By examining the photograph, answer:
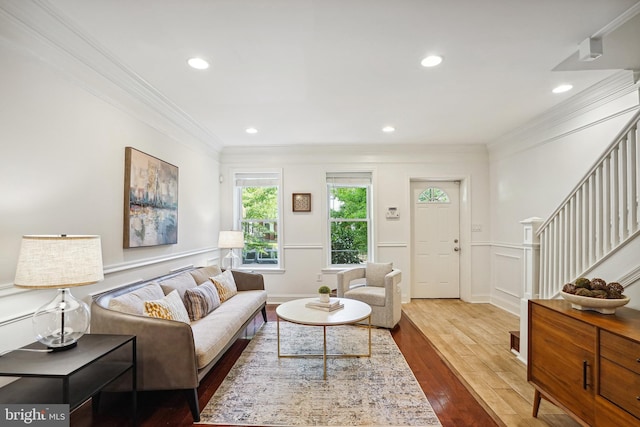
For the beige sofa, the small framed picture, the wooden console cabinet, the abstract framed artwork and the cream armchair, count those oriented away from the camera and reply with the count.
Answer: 0

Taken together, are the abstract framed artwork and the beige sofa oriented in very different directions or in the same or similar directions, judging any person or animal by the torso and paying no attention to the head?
same or similar directions

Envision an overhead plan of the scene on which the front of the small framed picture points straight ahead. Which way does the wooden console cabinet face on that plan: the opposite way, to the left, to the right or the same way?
to the right

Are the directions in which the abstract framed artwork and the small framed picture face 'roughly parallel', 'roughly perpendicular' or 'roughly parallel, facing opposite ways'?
roughly perpendicular

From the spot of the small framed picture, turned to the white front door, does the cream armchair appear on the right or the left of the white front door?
right

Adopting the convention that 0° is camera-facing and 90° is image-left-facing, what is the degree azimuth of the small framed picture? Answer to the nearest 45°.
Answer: approximately 0°

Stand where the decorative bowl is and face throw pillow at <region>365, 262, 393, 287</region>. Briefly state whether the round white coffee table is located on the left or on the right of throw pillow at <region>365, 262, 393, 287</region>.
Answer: left

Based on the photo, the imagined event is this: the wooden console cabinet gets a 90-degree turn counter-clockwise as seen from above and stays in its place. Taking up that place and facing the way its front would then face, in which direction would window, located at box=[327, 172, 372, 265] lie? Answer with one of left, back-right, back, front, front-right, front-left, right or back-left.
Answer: back

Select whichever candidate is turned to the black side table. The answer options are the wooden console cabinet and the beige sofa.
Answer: the wooden console cabinet

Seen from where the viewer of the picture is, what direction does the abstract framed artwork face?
facing the viewer and to the right of the viewer

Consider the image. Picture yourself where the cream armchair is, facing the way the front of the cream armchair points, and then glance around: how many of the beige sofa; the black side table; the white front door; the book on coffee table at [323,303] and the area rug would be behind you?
1

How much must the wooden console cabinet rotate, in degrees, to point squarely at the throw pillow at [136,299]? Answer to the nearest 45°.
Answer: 0° — it already faces it

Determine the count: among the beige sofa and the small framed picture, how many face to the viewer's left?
0

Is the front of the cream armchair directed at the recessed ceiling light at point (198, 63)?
yes

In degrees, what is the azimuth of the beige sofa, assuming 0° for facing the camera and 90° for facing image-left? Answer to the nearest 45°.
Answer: approximately 315°

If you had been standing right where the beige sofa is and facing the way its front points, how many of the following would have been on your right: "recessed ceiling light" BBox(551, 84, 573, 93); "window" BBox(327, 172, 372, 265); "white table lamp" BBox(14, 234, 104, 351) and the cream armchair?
1

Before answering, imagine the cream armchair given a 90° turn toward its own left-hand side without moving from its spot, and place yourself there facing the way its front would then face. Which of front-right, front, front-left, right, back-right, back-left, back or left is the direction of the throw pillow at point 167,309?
right

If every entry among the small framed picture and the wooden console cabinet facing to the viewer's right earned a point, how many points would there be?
0

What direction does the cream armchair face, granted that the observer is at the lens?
facing the viewer and to the left of the viewer
